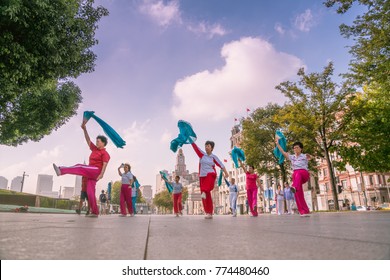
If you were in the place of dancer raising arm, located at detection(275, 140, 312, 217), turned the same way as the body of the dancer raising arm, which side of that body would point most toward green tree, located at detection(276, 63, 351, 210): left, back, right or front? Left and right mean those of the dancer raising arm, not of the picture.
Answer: back

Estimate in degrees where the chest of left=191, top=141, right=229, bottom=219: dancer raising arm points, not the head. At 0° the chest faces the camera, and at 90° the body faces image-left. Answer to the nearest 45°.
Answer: approximately 0°

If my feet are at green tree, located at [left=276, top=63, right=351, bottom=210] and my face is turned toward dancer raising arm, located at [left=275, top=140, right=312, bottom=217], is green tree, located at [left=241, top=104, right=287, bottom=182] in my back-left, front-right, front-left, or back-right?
back-right

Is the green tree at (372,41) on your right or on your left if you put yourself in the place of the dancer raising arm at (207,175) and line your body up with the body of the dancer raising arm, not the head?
on your left

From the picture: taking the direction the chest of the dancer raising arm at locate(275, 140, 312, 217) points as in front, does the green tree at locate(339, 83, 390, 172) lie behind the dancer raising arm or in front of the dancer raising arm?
behind

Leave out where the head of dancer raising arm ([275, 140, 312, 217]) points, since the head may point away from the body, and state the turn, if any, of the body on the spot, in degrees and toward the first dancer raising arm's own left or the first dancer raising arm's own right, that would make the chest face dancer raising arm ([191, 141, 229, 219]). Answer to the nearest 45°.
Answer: approximately 90° to the first dancer raising arm's own right
